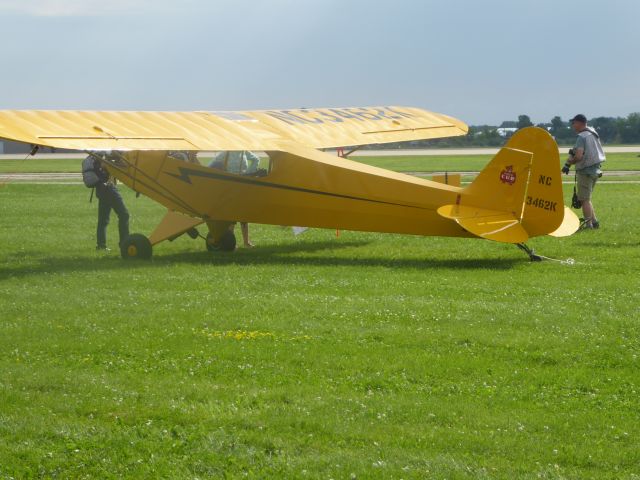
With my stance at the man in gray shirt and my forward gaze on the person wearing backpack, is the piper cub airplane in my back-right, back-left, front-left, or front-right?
front-left

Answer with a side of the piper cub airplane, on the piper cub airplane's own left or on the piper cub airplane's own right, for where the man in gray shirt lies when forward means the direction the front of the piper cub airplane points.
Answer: on the piper cub airplane's own right

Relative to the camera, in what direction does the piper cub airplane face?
facing away from the viewer and to the left of the viewer
